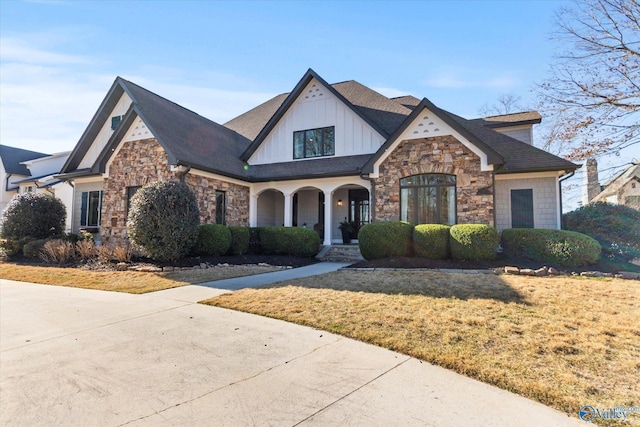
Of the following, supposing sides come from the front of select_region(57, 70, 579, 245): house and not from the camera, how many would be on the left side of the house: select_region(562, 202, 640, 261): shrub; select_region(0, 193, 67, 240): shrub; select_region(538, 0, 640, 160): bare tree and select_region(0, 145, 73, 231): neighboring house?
2

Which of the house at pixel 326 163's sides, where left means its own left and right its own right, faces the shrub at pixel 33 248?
right

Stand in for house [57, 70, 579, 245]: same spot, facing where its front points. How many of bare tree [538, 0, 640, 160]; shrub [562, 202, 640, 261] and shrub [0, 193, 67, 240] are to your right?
1

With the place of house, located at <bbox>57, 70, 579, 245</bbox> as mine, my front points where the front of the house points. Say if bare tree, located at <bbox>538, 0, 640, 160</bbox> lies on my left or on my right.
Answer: on my left

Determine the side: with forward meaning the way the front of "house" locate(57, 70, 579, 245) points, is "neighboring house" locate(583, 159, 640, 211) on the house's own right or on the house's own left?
on the house's own left

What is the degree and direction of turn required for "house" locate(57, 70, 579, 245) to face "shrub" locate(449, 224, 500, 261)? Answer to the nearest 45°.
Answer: approximately 45° to its left

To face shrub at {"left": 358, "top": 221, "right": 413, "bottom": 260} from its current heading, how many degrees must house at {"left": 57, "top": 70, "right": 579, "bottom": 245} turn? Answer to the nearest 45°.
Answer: approximately 45° to its left

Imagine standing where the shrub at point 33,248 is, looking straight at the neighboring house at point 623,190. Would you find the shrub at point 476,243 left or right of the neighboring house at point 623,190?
right

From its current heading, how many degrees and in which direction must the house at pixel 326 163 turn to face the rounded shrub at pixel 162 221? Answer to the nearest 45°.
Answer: approximately 45° to its right

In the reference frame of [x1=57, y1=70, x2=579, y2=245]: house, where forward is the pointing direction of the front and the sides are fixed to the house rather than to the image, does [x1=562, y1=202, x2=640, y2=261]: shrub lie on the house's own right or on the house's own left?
on the house's own left

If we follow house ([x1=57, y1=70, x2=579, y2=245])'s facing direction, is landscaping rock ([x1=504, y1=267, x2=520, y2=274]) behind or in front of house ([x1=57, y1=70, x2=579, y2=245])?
in front

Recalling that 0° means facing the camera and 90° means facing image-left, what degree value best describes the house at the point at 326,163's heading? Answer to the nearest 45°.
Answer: approximately 0°

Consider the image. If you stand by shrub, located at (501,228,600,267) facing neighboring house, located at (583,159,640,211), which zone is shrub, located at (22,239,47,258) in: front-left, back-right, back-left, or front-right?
back-left

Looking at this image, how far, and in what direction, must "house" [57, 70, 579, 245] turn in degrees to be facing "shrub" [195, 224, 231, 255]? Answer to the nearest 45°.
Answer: approximately 45° to its right
